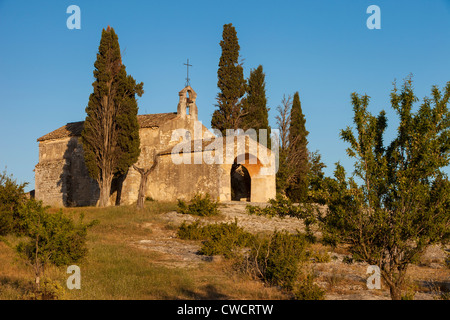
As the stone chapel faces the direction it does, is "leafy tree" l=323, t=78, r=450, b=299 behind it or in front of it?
in front

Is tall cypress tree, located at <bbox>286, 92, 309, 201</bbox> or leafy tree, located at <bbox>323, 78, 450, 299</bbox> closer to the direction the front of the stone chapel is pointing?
the leafy tree

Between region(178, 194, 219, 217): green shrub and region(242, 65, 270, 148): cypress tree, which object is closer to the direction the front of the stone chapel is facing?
the green shrub

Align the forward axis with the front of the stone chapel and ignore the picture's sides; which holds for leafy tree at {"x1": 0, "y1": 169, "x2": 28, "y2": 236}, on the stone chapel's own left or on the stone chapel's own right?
on the stone chapel's own right

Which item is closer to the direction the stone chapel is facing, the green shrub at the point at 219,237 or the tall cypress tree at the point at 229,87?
the green shrub

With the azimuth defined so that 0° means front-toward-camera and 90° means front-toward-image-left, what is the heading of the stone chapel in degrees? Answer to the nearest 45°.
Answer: approximately 315°

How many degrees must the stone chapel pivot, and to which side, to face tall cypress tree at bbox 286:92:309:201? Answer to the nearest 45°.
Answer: approximately 90° to its left

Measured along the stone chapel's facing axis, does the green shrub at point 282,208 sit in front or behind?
in front

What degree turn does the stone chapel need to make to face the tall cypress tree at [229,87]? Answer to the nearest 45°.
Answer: approximately 90° to its left

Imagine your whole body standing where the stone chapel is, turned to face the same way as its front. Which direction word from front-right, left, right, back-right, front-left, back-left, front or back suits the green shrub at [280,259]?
front-right
